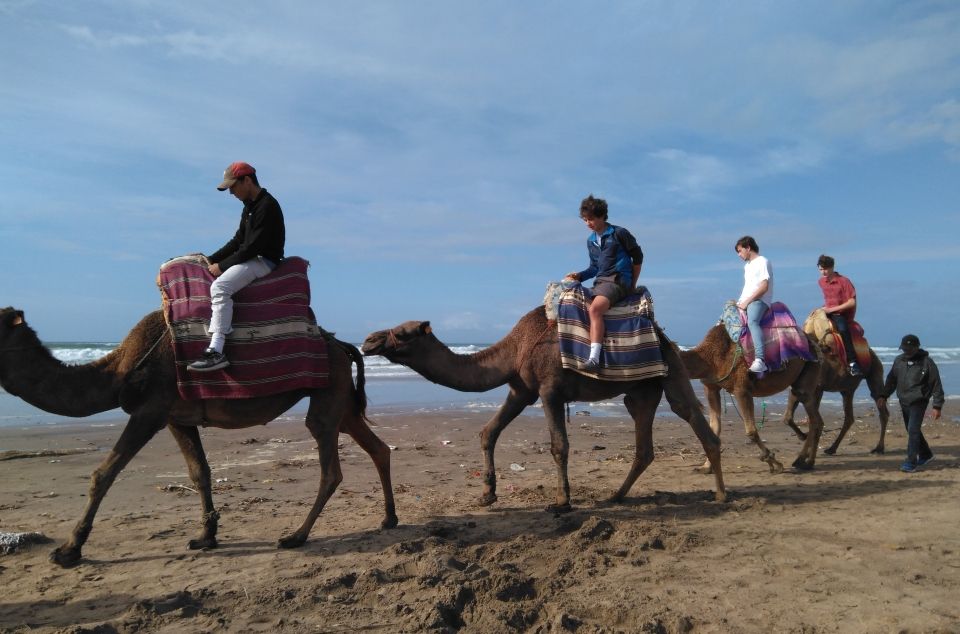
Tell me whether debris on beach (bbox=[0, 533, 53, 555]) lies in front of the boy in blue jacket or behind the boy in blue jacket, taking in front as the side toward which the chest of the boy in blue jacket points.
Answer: in front

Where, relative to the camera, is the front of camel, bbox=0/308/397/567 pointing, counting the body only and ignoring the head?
to the viewer's left

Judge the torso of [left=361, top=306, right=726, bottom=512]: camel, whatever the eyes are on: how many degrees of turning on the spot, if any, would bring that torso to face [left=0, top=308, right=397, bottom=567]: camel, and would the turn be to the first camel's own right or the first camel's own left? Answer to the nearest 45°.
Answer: approximately 45° to the first camel's own left

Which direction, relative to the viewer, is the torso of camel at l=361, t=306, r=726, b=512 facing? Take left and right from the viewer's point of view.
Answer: facing to the left of the viewer

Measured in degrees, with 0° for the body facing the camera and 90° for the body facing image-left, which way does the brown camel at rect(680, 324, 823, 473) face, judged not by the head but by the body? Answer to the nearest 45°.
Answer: approximately 45°

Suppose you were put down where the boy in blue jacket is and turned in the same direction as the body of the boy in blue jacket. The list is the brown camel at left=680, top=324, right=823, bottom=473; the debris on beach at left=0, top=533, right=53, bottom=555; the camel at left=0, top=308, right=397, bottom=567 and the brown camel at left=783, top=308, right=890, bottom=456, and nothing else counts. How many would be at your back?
2

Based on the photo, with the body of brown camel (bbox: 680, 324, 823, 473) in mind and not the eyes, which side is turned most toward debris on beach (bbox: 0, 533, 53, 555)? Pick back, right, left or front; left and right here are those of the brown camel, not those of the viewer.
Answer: front

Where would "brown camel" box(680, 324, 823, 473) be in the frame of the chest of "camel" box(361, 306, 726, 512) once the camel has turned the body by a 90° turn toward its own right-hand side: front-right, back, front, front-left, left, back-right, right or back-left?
front-right

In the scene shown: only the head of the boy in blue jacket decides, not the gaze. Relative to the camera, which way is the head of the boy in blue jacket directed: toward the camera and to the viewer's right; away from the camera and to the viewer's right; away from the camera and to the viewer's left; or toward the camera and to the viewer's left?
toward the camera and to the viewer's left

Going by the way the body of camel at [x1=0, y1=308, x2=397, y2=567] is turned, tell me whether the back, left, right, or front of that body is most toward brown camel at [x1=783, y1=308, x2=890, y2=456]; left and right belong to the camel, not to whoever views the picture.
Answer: back

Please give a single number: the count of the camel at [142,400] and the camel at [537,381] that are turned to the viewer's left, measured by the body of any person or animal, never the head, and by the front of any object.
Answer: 2
